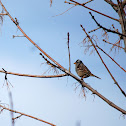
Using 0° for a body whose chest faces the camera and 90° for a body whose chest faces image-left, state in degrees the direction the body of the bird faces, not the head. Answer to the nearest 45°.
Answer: approximately 90°
